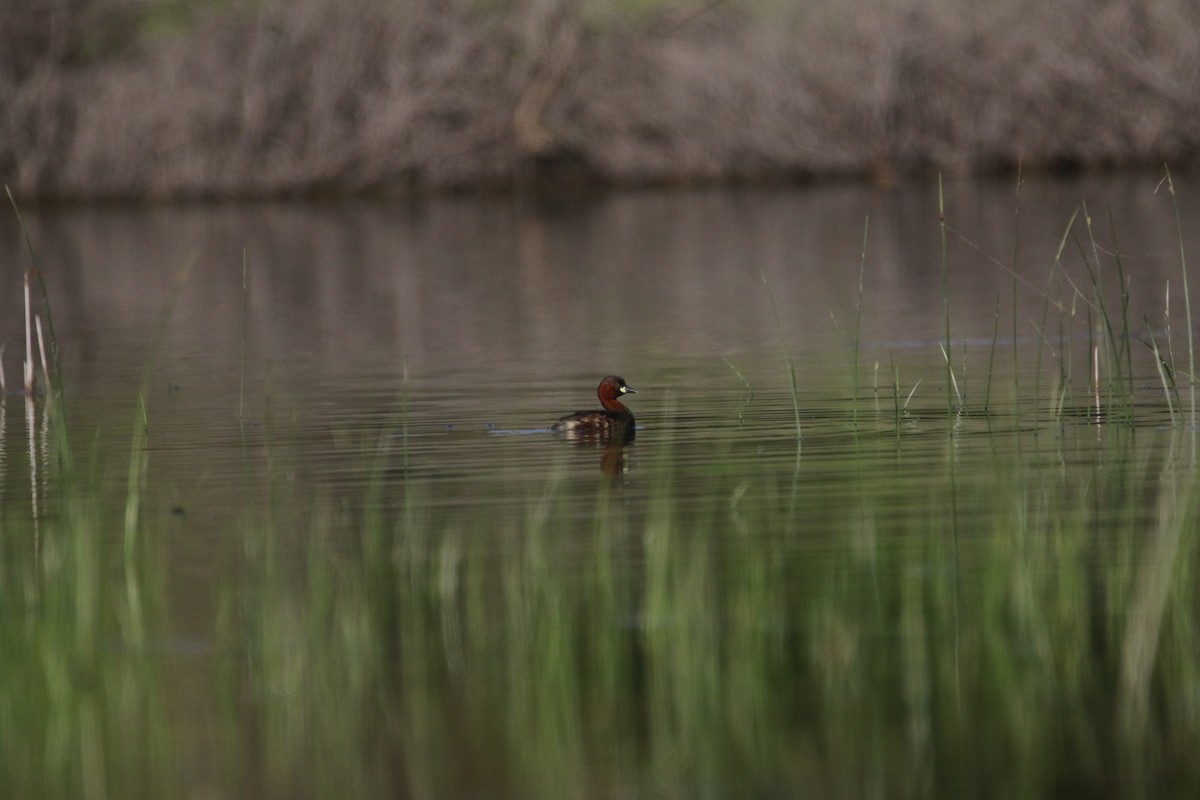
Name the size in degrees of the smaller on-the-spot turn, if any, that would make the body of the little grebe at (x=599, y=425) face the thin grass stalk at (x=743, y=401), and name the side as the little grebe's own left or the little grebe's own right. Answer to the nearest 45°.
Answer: approximately 45° to the little grebe's own left

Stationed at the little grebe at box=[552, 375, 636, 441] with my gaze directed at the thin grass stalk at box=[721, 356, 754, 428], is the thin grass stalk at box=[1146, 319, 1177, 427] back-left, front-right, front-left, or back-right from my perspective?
front-right

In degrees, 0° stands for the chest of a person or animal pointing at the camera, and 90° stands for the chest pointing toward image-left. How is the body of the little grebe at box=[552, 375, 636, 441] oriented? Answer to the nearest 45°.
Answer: approximately 270°

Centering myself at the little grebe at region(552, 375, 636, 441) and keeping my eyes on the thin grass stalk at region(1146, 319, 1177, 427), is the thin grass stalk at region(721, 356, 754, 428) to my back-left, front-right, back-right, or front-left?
front-left

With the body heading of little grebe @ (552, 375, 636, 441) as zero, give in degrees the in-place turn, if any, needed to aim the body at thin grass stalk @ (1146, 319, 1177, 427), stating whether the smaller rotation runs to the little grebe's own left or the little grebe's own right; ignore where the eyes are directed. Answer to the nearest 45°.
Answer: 0° — it already faces it

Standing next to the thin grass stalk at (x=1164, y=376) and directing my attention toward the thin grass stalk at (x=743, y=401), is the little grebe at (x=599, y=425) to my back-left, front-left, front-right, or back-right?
front-left
